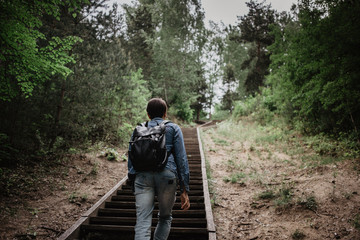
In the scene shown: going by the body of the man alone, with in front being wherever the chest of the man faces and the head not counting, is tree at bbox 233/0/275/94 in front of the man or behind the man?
in front

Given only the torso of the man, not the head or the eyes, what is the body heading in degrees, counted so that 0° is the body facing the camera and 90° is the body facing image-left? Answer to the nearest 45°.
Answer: approximately 180°

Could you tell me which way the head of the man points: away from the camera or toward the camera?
away from the camera
